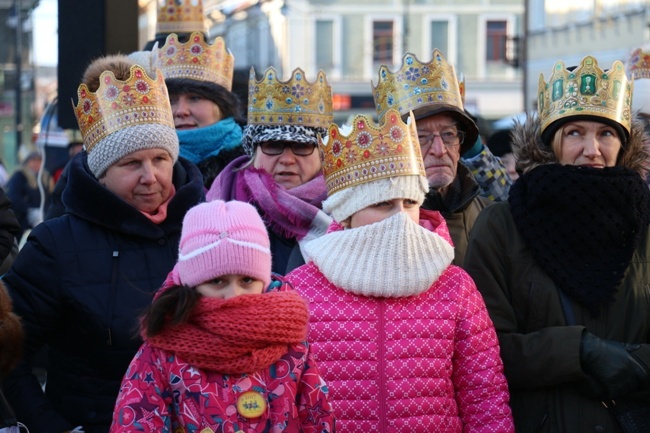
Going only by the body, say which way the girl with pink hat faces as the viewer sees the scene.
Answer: toward the camera

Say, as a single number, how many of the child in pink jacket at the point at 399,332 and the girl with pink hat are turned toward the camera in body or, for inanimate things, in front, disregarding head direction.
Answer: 2

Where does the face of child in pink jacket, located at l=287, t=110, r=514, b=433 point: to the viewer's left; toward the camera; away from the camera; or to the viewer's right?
toward the camera

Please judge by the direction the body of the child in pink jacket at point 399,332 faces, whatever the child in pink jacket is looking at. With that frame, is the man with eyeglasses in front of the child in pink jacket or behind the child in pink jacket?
behind

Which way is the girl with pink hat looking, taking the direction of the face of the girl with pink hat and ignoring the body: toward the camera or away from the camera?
toward the camera

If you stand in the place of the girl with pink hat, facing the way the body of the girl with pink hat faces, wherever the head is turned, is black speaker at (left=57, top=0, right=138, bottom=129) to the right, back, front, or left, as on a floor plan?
back

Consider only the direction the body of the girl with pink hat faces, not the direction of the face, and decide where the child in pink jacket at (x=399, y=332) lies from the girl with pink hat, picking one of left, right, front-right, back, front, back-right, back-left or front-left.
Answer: back-left

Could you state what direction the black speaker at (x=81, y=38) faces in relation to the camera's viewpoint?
facing the viewer and to the right of the viewer

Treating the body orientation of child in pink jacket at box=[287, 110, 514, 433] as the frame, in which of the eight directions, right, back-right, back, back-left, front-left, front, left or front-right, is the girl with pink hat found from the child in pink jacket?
front-right

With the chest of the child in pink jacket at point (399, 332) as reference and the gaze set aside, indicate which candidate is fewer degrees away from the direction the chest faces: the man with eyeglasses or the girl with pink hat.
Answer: the girl with pink hat

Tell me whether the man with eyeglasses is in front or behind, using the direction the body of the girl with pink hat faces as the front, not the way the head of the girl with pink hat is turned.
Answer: behind

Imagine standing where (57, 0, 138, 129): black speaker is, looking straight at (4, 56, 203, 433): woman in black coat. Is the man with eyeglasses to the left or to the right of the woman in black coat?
left

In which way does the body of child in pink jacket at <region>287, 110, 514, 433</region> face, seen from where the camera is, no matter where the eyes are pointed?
toward the camera

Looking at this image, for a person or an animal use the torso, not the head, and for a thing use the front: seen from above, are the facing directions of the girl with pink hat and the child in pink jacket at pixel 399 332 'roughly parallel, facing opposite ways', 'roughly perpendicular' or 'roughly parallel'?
roughly parallel
